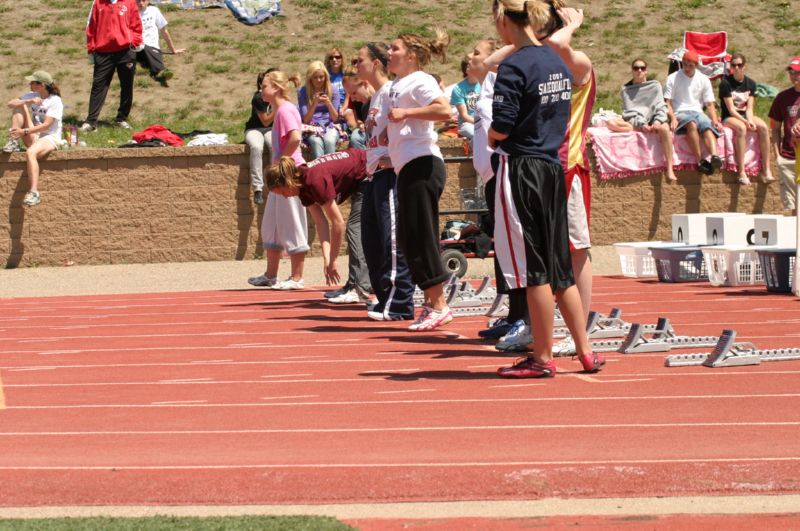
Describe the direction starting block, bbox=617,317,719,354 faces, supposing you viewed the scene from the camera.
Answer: facing to the left of the viewer

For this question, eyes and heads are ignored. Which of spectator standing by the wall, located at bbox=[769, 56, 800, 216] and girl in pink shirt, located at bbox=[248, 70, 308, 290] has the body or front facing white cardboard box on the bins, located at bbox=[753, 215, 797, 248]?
the spectator standing by the wall

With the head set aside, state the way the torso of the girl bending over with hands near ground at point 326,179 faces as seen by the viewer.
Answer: to the viewer's left

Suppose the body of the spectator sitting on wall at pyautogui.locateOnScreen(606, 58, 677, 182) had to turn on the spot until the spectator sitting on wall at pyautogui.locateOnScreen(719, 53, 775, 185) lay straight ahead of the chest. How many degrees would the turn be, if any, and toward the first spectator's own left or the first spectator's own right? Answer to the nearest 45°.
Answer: approximately 135° to the first spectator's own left

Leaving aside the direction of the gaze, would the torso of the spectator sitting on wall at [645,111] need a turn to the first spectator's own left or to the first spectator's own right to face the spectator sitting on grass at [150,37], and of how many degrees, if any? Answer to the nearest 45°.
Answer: approximately 135° to the first spectator's own right

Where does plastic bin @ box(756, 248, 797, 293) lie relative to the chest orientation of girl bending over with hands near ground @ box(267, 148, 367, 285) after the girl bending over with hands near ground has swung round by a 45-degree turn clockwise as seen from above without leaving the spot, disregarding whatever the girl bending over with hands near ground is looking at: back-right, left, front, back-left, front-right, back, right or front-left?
back-right

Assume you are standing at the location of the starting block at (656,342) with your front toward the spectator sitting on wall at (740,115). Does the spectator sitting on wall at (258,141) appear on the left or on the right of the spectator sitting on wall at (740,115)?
left

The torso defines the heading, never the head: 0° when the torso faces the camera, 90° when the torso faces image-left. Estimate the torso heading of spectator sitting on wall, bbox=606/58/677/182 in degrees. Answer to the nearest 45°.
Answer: approximately 0°

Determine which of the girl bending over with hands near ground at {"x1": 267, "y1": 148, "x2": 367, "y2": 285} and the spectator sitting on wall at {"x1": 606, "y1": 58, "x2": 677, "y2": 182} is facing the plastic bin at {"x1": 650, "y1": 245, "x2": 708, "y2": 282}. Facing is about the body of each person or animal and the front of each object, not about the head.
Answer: the spectator sitting on wall
